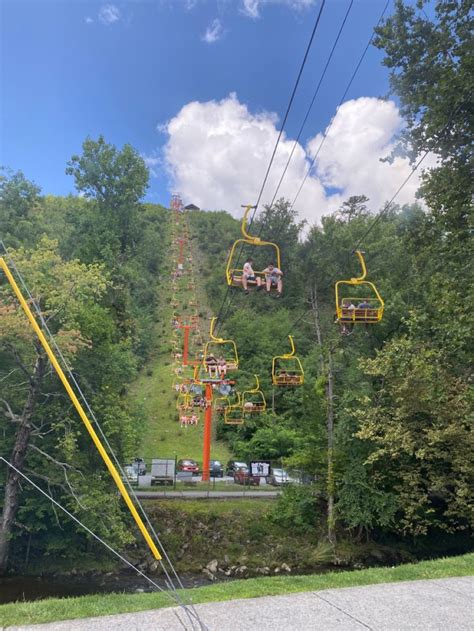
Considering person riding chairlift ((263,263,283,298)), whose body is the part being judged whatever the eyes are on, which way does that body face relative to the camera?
toward the camera

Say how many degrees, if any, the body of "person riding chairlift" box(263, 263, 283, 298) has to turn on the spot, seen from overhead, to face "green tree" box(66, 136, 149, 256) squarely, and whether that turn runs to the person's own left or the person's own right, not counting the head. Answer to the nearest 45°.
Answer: approximately 135° to the person's own right

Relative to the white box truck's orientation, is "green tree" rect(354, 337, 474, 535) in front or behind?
behind

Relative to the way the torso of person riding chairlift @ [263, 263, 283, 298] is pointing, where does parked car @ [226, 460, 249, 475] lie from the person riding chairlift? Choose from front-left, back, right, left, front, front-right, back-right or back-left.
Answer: back

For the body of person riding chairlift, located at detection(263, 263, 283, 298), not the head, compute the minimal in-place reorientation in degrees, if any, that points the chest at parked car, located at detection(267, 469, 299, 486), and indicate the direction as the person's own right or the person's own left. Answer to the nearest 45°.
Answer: approximately 180°

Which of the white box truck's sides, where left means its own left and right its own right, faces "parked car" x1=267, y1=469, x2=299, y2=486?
right

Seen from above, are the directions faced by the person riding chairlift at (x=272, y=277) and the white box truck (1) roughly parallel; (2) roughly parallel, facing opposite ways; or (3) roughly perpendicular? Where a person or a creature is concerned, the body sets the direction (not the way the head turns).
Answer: roughly parallel, facing opposite ways

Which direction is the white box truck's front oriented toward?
away from the camera

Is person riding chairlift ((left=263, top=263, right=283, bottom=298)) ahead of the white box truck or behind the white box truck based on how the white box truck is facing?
behind
